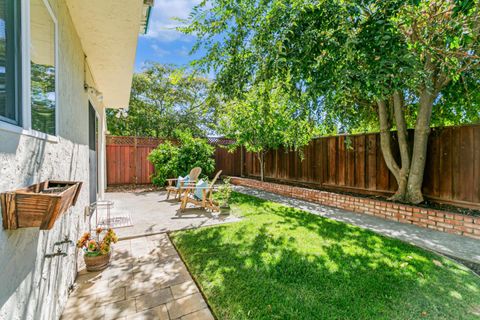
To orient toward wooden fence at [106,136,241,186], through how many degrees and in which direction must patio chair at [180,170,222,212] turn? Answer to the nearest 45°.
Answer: approximately 45° to its right

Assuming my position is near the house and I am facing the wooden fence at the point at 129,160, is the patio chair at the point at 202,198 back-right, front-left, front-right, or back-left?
front-right

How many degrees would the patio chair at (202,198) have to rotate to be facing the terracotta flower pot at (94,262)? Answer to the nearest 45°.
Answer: approximately 45° to its left

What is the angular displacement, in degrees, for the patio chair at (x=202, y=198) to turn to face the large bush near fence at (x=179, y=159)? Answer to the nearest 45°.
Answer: approximately 90° to its right

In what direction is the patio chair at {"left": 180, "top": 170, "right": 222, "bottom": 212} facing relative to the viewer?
to the viewer's left

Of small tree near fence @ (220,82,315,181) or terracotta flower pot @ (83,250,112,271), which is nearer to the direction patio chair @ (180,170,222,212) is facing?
the terracotta flower pot
